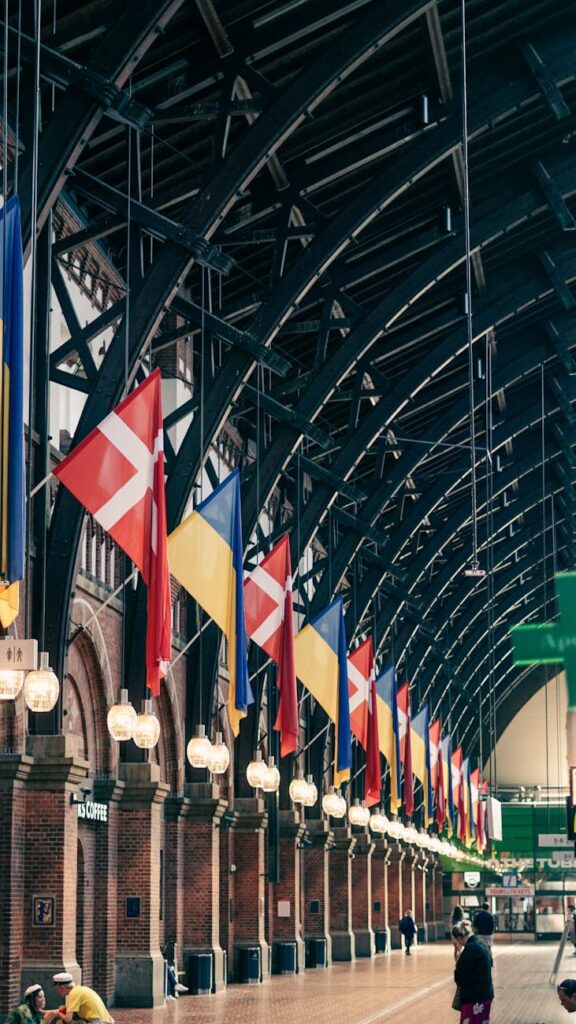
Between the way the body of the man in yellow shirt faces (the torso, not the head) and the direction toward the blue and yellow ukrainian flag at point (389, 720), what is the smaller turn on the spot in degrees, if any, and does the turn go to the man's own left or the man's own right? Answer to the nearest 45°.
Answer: approximately 90° to the man's own right

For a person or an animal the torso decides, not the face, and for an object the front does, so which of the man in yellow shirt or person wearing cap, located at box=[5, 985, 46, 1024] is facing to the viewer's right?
the person wearing cap

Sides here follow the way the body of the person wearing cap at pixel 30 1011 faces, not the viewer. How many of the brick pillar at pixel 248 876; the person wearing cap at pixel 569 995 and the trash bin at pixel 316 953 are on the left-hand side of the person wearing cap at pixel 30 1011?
2

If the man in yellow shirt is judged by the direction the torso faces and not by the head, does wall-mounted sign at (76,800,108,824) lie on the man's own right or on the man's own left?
on the man's own right

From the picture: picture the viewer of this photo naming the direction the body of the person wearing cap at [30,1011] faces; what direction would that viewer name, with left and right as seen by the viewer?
facing to the right of the viewer

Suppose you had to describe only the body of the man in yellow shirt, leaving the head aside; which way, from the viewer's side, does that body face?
to the viewer's left

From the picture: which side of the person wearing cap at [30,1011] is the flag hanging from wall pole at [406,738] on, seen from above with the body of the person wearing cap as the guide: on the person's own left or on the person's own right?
on the person's own left

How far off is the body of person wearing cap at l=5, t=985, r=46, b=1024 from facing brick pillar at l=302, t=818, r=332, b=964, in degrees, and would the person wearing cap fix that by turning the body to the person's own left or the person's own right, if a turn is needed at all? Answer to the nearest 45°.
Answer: approximately 90° to the person's own left

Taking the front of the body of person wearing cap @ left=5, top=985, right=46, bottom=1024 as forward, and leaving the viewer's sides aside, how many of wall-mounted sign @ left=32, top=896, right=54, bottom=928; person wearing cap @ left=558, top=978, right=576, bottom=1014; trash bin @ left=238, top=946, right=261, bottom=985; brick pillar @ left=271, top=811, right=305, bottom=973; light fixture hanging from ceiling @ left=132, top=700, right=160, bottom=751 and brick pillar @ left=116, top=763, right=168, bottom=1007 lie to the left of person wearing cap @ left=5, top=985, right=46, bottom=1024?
5

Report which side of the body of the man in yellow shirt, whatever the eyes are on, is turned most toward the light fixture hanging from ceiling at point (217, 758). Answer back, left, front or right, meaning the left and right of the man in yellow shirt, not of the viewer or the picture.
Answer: right
